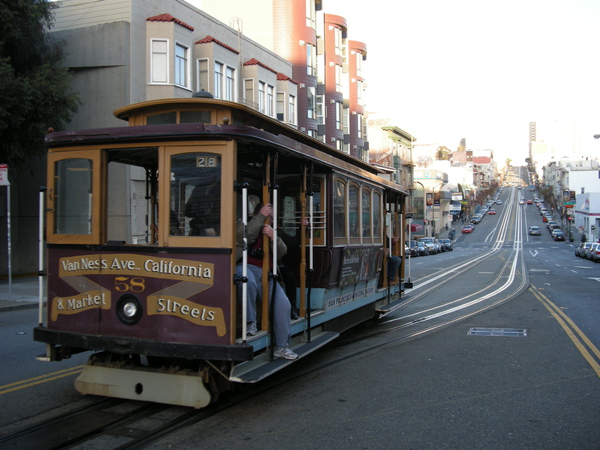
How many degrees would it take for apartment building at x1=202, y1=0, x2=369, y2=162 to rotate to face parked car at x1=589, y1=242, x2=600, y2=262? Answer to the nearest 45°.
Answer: approximately 45° to its left

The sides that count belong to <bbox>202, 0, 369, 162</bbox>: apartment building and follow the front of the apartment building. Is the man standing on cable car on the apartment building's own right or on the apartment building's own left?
on the apartment building's own right

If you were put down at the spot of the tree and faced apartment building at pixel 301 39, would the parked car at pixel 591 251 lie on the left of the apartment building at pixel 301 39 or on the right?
right

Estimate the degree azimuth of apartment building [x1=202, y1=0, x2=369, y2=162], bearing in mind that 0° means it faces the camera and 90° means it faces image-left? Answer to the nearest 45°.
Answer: approximately 315°

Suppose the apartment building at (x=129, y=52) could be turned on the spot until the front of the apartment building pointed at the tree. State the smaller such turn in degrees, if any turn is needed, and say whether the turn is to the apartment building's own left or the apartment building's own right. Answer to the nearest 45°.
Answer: approximately 90° to the apartment building's own right

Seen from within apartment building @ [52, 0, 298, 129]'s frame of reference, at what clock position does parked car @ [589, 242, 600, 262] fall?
The parked car is roughly at 10 o'clock from the apartment building.

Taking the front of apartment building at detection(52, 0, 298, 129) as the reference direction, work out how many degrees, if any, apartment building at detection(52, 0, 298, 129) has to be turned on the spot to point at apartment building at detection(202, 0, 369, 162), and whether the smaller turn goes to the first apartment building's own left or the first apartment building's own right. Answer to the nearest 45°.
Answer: approximately 90° to the first apartment building's own left

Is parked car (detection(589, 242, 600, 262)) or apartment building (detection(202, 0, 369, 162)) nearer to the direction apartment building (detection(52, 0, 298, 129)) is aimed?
the parked car

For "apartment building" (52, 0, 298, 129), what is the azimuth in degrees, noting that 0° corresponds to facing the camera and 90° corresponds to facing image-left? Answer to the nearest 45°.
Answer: approximately 315°

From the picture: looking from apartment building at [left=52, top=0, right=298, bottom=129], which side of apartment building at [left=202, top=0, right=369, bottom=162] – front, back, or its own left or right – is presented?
right

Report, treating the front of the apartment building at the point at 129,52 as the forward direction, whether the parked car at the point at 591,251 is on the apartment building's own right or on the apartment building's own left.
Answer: on the apartment building's own left

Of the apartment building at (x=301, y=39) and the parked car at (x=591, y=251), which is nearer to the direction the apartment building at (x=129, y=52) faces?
the parked car
